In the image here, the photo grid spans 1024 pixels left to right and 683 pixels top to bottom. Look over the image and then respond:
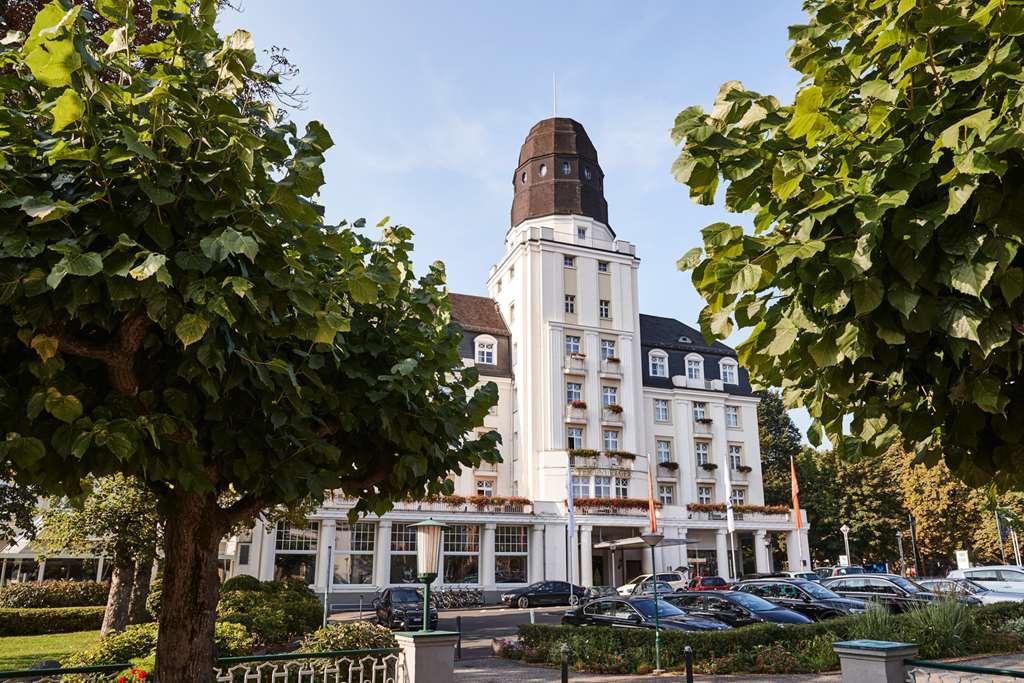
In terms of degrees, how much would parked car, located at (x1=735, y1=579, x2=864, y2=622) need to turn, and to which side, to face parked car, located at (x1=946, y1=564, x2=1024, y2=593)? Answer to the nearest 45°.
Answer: approximately 90° to its left

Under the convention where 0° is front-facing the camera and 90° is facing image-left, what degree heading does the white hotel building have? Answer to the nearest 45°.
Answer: approximately 315°

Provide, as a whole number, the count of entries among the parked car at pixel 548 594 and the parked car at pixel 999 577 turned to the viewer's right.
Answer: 1

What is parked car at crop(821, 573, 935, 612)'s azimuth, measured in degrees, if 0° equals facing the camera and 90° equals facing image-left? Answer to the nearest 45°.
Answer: approximately 315°

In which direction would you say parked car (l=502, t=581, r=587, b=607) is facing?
to the viewer's left

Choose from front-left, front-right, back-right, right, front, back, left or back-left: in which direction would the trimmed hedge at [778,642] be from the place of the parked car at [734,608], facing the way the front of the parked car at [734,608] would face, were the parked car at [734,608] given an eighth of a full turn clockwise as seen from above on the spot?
front
